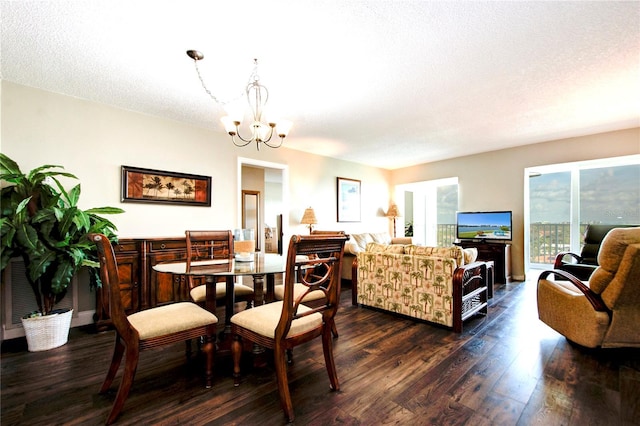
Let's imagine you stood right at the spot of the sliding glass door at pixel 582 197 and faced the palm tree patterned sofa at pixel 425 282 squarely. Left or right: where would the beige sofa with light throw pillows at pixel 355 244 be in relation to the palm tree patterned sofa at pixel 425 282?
right

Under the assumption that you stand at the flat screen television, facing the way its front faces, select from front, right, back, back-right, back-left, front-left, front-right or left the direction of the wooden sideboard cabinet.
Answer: front-right

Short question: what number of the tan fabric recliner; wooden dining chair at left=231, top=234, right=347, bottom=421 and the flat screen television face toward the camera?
1

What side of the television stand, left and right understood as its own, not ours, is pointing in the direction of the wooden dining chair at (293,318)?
front

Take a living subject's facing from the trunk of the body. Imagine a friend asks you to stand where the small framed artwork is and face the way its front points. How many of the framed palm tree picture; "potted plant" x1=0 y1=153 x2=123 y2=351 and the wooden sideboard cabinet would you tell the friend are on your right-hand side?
3

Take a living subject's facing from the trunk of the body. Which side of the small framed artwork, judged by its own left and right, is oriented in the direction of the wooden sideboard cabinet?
right

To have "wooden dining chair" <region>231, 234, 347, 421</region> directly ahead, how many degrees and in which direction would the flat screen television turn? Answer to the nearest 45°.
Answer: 0° — it already faces it

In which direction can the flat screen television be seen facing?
toward the camera

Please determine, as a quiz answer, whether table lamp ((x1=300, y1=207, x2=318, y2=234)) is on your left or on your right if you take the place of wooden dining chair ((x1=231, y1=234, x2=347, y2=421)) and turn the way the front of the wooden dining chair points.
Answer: on your right

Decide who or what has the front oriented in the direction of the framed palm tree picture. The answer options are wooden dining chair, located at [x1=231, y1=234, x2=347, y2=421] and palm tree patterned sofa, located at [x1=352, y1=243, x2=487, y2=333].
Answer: the wooden dining chair

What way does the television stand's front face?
toward the camera

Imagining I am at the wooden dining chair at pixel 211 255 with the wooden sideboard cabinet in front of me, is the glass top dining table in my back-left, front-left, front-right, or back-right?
back-left

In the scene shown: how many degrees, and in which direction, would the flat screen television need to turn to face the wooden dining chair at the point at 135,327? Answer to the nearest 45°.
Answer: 0° — it already faces it

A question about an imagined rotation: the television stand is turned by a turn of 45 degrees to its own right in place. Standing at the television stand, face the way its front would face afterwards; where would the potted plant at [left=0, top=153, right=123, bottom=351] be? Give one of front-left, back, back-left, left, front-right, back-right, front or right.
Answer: front

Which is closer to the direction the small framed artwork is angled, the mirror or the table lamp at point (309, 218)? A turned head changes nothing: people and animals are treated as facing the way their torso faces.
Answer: the table lamp

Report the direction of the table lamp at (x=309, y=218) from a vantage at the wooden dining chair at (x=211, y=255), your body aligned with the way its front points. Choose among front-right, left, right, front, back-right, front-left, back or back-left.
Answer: left

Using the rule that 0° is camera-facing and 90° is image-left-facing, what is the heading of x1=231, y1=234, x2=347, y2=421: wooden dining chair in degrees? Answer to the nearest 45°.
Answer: approximately 135°
